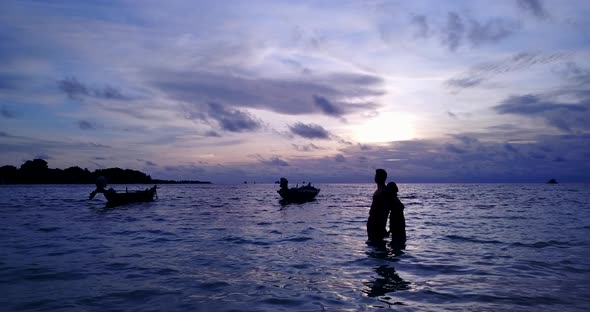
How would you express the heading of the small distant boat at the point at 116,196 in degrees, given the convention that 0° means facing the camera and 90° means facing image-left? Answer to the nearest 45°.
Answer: approximately 270°

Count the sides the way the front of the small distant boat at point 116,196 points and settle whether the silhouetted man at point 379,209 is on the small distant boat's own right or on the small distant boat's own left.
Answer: on the small distant boat's own right

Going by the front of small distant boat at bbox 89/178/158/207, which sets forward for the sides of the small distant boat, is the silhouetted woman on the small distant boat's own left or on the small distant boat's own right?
on the small distant boat's own right
